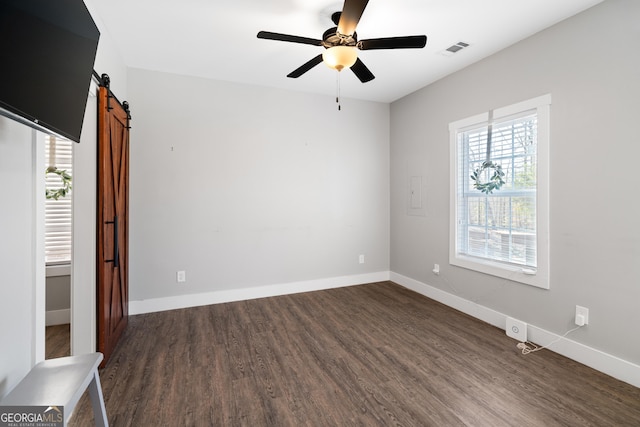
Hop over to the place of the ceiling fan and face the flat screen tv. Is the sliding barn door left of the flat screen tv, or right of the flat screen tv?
right

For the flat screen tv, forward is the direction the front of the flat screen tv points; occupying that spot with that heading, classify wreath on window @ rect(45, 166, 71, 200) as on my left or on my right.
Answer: on my left

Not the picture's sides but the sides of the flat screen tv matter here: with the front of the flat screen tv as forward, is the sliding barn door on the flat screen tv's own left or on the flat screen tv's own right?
on the flat screen tv's own left

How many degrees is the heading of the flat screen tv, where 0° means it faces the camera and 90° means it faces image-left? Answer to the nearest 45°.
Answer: approximately 315°

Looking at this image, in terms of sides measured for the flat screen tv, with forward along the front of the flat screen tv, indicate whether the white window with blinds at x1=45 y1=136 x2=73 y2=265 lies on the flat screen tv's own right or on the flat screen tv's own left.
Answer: on the flat screen tv's own left

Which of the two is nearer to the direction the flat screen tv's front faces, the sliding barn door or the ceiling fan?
the ceiling fan

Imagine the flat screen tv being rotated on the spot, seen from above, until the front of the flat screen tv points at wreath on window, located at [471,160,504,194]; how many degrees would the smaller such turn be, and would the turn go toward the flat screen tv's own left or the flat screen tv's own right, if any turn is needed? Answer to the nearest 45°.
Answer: approximately 45° to the flat screen tv's own left

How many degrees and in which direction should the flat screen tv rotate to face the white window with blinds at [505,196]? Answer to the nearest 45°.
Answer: approximately 45° to its left

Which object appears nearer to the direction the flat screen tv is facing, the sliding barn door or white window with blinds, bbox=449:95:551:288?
the white window with blinds
